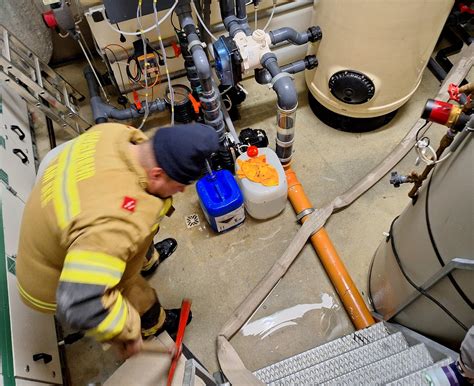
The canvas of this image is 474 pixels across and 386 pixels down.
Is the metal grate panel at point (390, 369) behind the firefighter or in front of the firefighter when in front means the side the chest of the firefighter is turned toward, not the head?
in front

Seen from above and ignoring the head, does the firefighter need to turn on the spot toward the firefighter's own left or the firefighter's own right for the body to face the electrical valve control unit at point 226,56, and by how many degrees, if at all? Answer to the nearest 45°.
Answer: approximately 45° to the firefighter's own left

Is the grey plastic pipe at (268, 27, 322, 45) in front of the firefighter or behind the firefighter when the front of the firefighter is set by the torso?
in front

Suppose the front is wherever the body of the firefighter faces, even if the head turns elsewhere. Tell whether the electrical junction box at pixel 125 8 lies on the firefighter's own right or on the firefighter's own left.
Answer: on the firefighter's own left

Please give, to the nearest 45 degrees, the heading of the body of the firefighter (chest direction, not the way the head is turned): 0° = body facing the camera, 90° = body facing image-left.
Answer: approximately 270°

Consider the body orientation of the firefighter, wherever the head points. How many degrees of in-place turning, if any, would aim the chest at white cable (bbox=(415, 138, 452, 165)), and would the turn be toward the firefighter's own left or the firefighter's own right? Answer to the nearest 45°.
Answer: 0° — they already face it

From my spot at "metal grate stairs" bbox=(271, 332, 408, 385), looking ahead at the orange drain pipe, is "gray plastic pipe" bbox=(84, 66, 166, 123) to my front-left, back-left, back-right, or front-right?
front-left

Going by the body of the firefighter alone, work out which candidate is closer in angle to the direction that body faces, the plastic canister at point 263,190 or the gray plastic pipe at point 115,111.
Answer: the plastic canister

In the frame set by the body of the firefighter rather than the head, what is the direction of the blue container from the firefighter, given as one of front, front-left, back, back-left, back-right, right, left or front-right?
front-left

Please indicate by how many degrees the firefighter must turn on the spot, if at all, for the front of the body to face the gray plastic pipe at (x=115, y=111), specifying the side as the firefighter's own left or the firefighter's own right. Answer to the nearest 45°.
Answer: approximately 90° to the firefighter's own left
